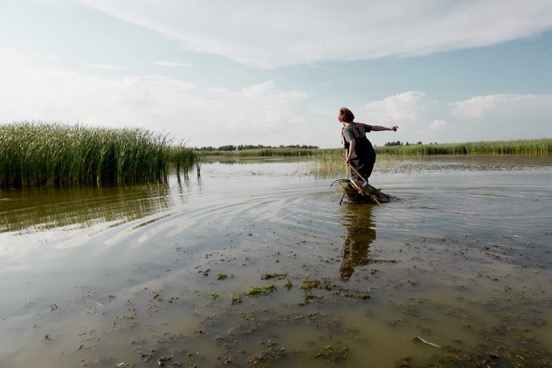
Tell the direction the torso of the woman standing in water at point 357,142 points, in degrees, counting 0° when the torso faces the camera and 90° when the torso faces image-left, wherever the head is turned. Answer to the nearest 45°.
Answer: approximately 135°
